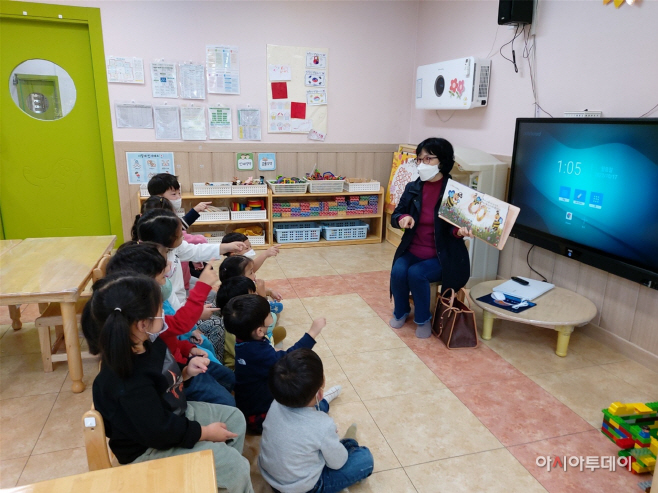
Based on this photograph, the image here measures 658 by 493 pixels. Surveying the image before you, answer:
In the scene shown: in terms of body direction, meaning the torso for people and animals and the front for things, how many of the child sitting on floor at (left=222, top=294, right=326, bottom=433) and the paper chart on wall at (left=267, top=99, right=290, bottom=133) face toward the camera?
1

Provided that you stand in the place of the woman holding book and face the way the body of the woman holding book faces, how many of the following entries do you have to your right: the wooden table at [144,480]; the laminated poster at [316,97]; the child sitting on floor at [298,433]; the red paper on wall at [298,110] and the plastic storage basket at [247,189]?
3

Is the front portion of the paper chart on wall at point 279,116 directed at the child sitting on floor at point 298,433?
yes

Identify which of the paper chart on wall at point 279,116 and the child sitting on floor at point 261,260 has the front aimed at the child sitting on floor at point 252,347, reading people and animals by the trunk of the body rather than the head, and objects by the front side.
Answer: the paper chart on wall

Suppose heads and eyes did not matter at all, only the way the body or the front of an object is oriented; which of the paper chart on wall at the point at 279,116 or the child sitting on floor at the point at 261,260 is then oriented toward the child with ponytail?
the paper chart on wall

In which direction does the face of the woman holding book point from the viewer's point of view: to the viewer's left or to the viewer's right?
to the viewer's left

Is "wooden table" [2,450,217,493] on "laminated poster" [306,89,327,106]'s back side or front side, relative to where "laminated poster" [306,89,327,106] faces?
on the front side

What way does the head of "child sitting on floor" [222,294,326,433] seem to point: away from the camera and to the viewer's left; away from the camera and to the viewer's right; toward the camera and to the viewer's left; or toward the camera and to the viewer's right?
away from the camera and to the viewer's right

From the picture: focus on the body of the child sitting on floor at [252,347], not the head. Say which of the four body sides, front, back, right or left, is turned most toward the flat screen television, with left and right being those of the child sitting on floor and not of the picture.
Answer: front

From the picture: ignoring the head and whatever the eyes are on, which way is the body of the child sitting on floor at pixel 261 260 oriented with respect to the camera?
to the viewer's right

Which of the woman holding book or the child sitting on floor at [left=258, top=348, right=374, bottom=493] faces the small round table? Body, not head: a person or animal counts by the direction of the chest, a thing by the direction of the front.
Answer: the child sitting on floor

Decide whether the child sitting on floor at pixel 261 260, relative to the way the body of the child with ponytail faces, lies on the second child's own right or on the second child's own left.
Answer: on the second child's own left
